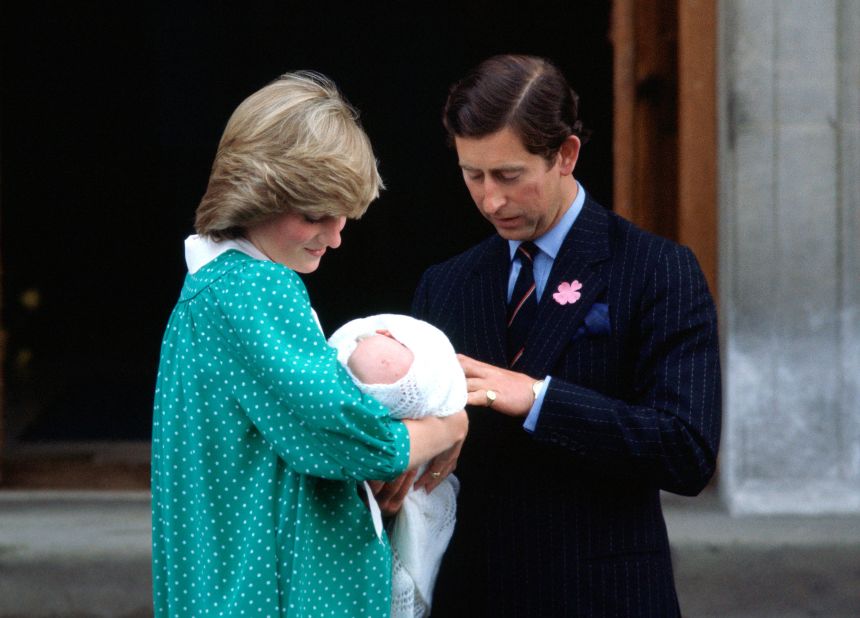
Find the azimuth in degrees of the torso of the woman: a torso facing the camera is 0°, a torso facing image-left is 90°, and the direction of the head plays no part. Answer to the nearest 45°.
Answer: approximately 270°

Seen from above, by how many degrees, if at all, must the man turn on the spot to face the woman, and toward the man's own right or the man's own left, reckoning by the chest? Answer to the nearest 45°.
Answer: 0° — they already face them

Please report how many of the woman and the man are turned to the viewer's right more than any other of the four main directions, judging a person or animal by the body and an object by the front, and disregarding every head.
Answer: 1

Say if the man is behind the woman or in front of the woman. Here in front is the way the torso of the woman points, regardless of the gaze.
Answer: in front

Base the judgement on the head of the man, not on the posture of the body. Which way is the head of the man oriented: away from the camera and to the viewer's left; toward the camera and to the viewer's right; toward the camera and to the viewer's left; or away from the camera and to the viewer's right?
toward the camera and to the viewer's left

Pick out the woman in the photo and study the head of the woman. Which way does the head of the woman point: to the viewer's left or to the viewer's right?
to the viewer's right

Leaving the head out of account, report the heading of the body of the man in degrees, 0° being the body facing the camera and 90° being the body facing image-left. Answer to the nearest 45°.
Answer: approximately 45°
